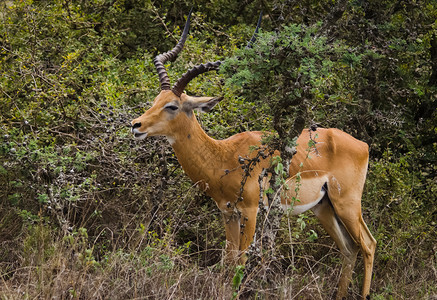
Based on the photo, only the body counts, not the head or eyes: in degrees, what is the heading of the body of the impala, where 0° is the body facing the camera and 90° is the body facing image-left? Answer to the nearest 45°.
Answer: approximately 90°
